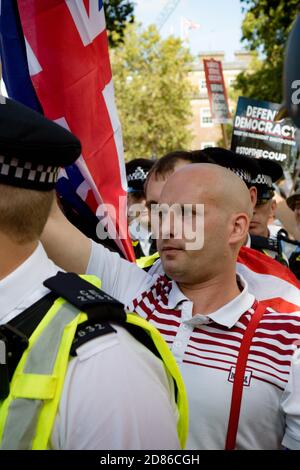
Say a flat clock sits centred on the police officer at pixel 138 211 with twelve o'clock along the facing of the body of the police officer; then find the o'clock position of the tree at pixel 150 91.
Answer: The tree is roughly at 6 o'clock from the police officer.

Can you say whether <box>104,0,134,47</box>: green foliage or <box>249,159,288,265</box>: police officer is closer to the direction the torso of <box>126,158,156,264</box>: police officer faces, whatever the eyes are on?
the police officer

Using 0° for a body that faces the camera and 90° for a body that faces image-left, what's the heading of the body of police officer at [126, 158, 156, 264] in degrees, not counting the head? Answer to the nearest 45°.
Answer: approximately 0°

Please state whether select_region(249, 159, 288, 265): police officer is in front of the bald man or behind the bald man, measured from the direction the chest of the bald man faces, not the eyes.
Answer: behind

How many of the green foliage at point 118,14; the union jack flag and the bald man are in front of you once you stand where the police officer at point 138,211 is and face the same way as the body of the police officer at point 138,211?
2

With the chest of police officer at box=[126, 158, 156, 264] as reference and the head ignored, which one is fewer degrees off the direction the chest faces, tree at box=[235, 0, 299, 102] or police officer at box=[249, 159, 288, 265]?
the police officer

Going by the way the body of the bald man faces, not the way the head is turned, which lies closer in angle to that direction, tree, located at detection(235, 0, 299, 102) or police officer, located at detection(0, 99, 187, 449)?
the police officer

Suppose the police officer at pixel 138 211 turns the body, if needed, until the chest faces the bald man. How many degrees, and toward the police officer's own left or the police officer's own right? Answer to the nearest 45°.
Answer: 0° — they already face them

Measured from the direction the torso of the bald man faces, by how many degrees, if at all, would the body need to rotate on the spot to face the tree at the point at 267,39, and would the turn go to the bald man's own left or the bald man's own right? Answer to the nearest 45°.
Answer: approximately 135° to the bald man's own right
